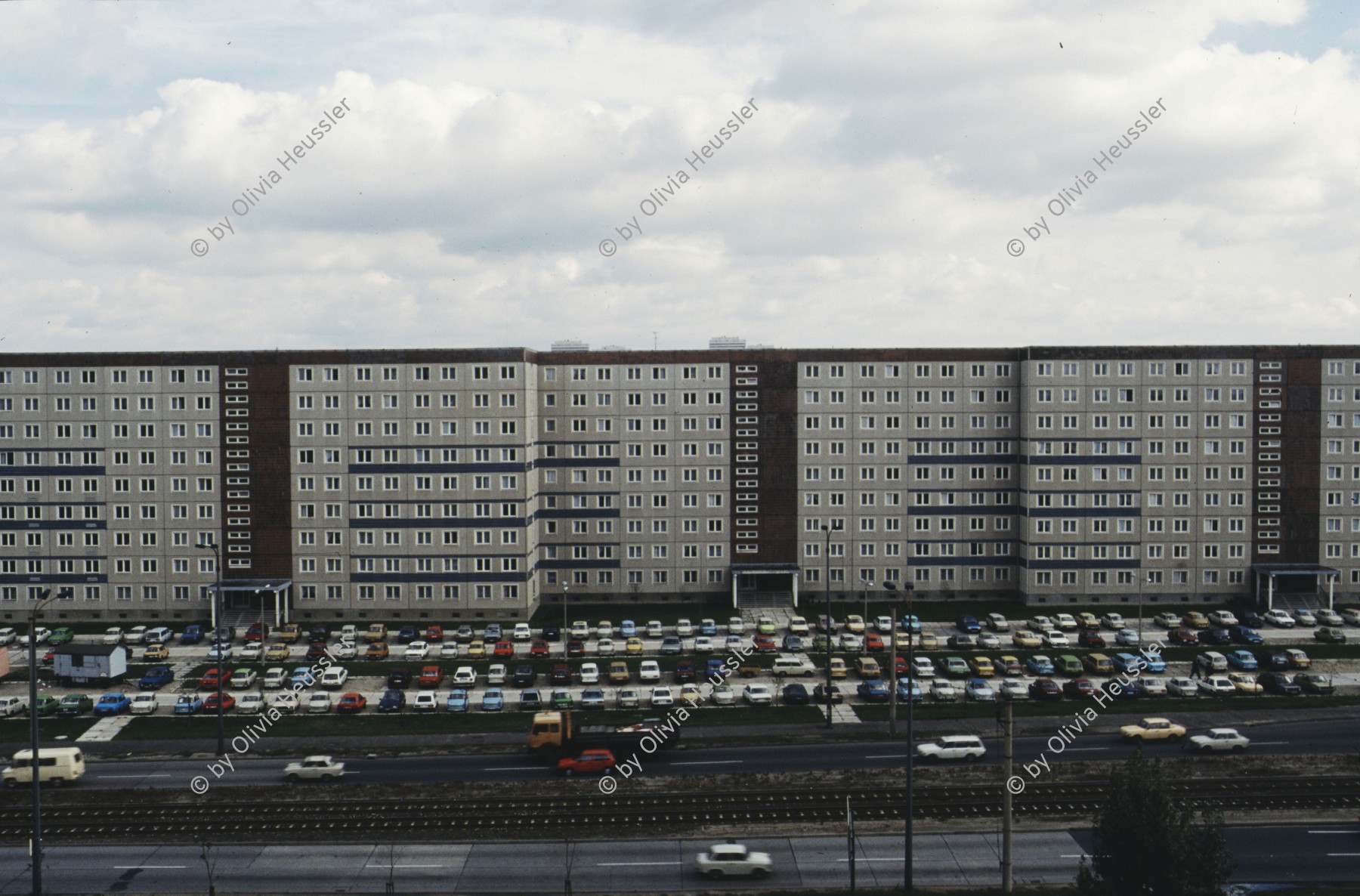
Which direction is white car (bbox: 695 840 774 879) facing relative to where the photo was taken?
to the viewer's right

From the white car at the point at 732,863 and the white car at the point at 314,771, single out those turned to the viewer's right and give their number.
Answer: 1

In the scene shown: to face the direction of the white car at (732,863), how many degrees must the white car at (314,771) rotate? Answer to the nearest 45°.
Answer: approximately 135° to its left

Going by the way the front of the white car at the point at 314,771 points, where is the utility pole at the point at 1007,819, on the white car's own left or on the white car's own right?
on the white car's own left

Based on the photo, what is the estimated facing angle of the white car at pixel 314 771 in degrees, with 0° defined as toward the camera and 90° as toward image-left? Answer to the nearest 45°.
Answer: approximately 90°
